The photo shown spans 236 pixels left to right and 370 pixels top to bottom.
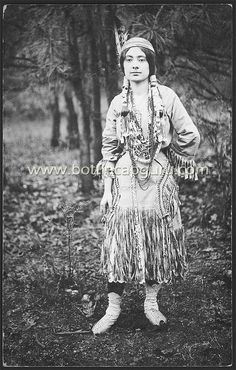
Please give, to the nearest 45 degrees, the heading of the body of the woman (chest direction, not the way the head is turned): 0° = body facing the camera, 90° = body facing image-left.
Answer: approximately 0°

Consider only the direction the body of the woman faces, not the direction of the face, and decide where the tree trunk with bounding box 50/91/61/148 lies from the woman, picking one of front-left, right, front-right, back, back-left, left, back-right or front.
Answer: back-right

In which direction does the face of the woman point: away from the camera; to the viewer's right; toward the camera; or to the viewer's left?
toward the camera

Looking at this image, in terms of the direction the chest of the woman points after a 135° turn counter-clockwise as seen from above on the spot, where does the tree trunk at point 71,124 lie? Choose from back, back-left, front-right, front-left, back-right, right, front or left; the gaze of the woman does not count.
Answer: left
